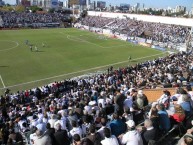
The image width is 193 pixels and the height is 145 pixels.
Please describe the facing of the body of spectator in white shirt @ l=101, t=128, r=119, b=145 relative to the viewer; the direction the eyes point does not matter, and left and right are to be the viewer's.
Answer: facing away from the viewer and to the left of the viewer

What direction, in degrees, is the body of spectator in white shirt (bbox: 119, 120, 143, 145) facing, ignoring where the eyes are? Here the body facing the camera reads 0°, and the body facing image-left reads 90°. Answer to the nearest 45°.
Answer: approximately 135°

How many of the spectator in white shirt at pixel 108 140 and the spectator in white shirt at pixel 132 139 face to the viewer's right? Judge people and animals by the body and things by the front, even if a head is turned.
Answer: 0
